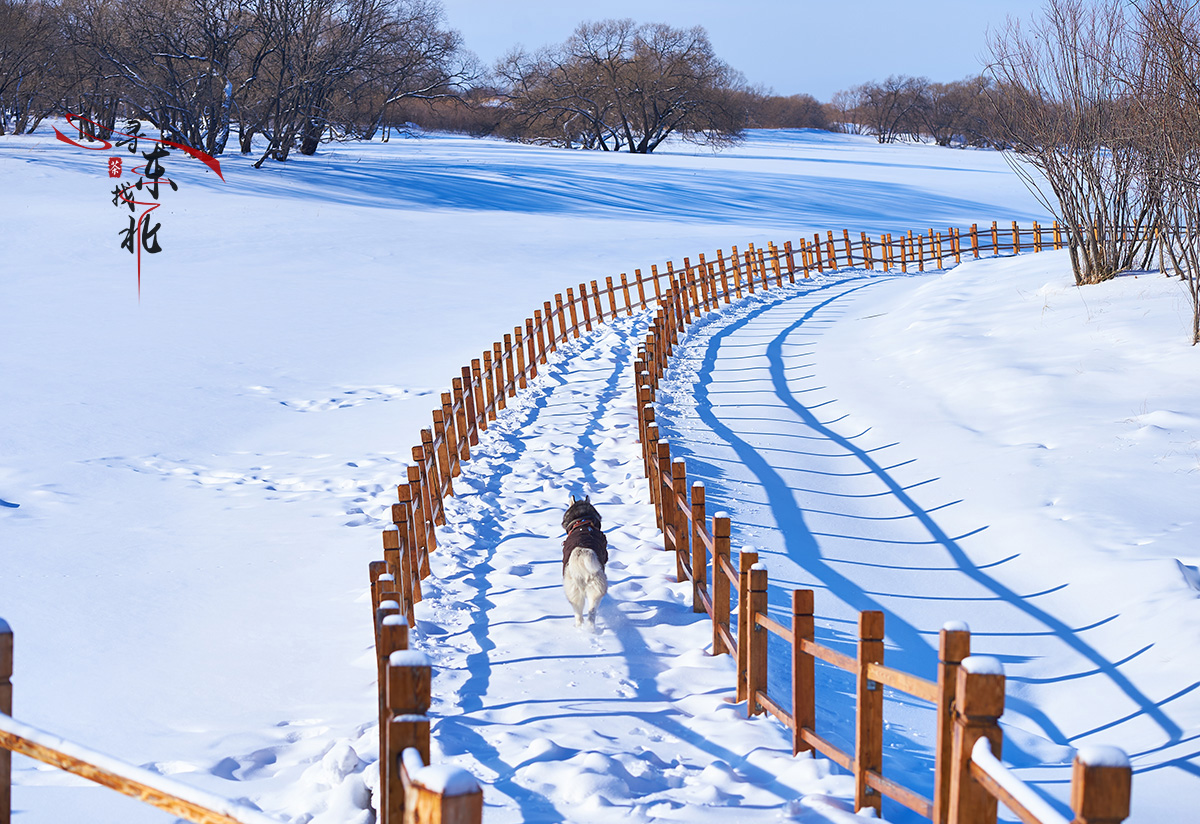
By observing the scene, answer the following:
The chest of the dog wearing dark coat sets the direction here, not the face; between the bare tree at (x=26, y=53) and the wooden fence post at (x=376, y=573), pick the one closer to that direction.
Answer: the bare tree

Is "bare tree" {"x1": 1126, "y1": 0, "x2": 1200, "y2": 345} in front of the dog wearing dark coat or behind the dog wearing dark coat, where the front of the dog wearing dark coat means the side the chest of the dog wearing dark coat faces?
in front

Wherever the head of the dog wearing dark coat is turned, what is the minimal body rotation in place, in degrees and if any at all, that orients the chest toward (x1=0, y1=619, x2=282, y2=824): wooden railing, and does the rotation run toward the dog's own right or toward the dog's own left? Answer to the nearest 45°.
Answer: approximately 180°

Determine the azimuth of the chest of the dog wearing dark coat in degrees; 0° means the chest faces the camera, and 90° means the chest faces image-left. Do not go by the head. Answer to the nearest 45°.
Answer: approximately 180°

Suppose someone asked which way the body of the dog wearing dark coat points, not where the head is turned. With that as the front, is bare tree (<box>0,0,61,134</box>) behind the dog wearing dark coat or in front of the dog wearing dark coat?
in front

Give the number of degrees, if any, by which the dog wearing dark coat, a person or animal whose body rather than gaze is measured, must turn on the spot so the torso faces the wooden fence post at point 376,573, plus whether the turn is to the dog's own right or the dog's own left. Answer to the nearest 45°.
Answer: approximately 135° to the dog's own left

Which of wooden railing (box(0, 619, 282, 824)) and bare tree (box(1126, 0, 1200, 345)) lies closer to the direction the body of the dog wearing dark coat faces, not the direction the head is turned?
the bare tree

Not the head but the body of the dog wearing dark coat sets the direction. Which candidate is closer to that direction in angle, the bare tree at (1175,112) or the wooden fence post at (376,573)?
the bare tree
